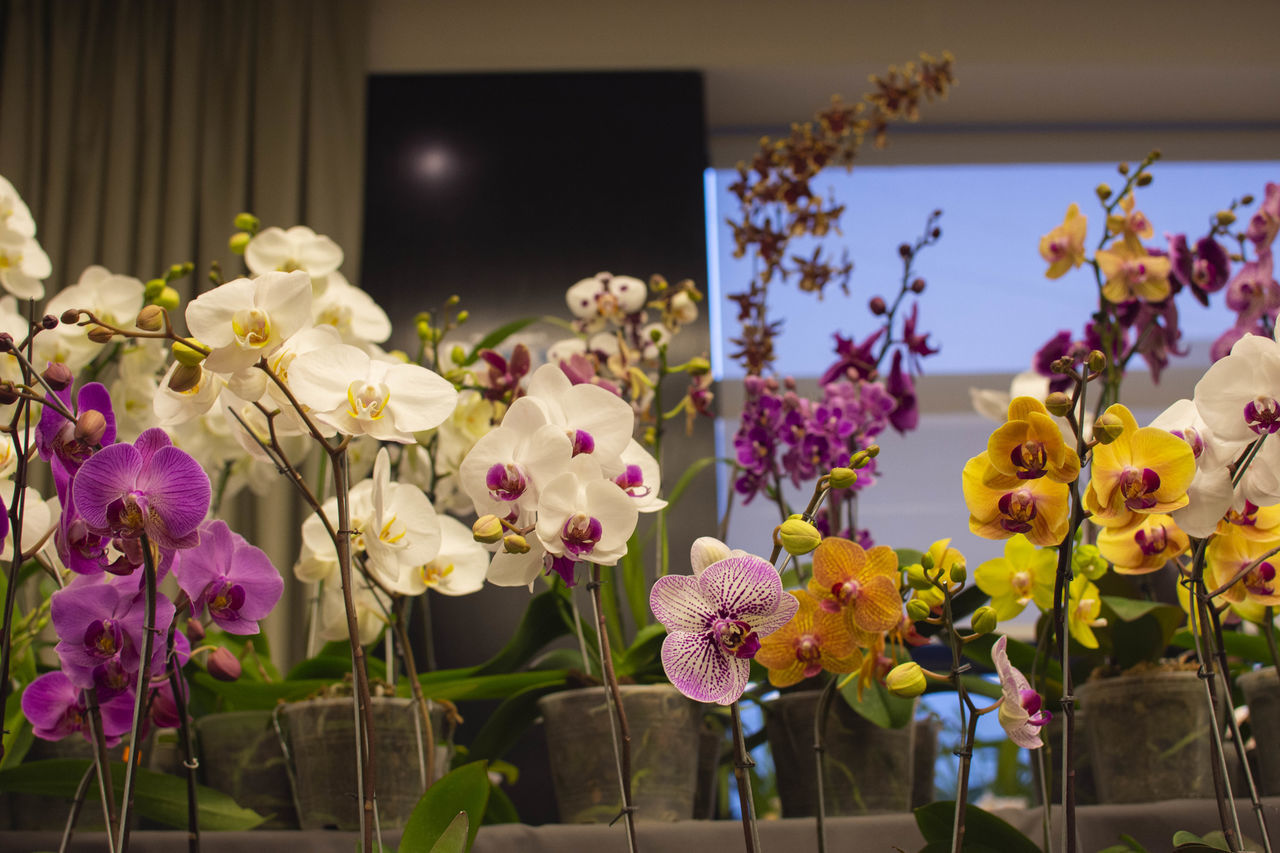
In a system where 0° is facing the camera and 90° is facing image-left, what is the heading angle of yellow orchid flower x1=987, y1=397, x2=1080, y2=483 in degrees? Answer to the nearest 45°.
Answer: approximately 0°

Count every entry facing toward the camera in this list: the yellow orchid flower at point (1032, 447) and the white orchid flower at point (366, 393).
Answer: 2

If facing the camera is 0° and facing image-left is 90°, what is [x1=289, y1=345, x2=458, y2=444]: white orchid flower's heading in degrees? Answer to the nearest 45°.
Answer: approximately 0°
